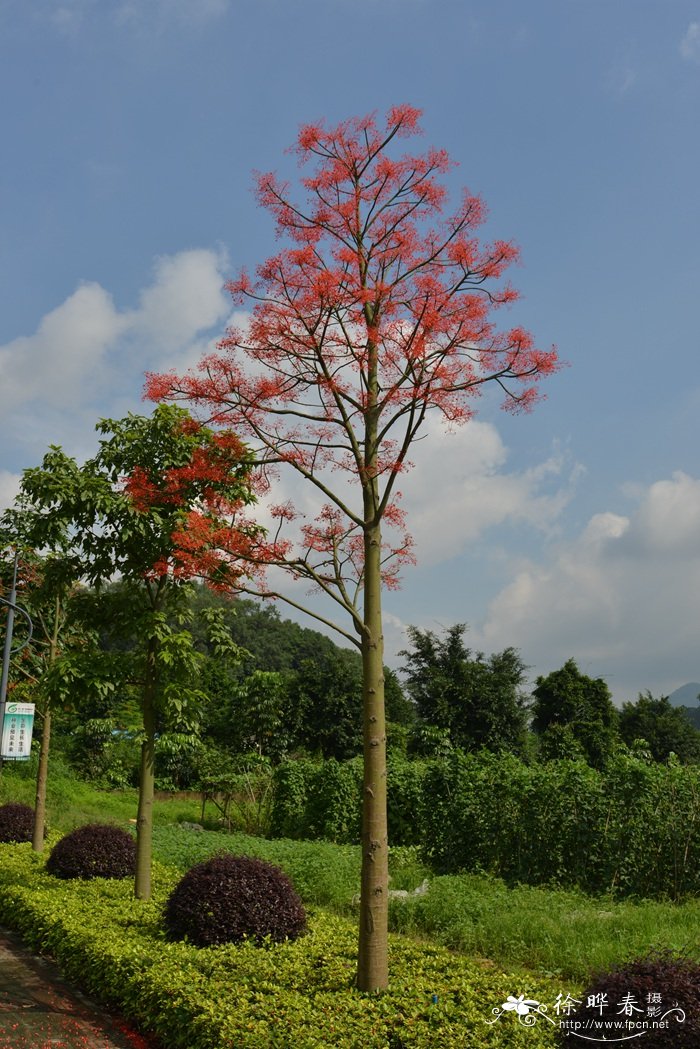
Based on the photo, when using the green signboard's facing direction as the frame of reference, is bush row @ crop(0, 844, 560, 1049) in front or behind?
in front

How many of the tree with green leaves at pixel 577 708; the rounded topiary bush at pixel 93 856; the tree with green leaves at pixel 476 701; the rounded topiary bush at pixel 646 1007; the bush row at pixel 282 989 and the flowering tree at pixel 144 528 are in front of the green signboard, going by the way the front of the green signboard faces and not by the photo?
4

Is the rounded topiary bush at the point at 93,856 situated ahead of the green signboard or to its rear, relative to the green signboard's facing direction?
ahead

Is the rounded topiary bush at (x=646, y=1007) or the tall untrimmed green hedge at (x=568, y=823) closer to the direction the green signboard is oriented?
the rounded topiary bush

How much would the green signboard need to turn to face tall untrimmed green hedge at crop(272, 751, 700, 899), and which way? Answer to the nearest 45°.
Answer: approximately 45° to its left

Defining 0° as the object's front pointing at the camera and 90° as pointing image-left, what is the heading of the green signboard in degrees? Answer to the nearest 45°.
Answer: approximately 0°

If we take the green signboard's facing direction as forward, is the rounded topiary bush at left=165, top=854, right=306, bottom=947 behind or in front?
in front

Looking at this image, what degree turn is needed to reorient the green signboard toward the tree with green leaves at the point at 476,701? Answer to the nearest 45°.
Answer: approximately 135° to its left
